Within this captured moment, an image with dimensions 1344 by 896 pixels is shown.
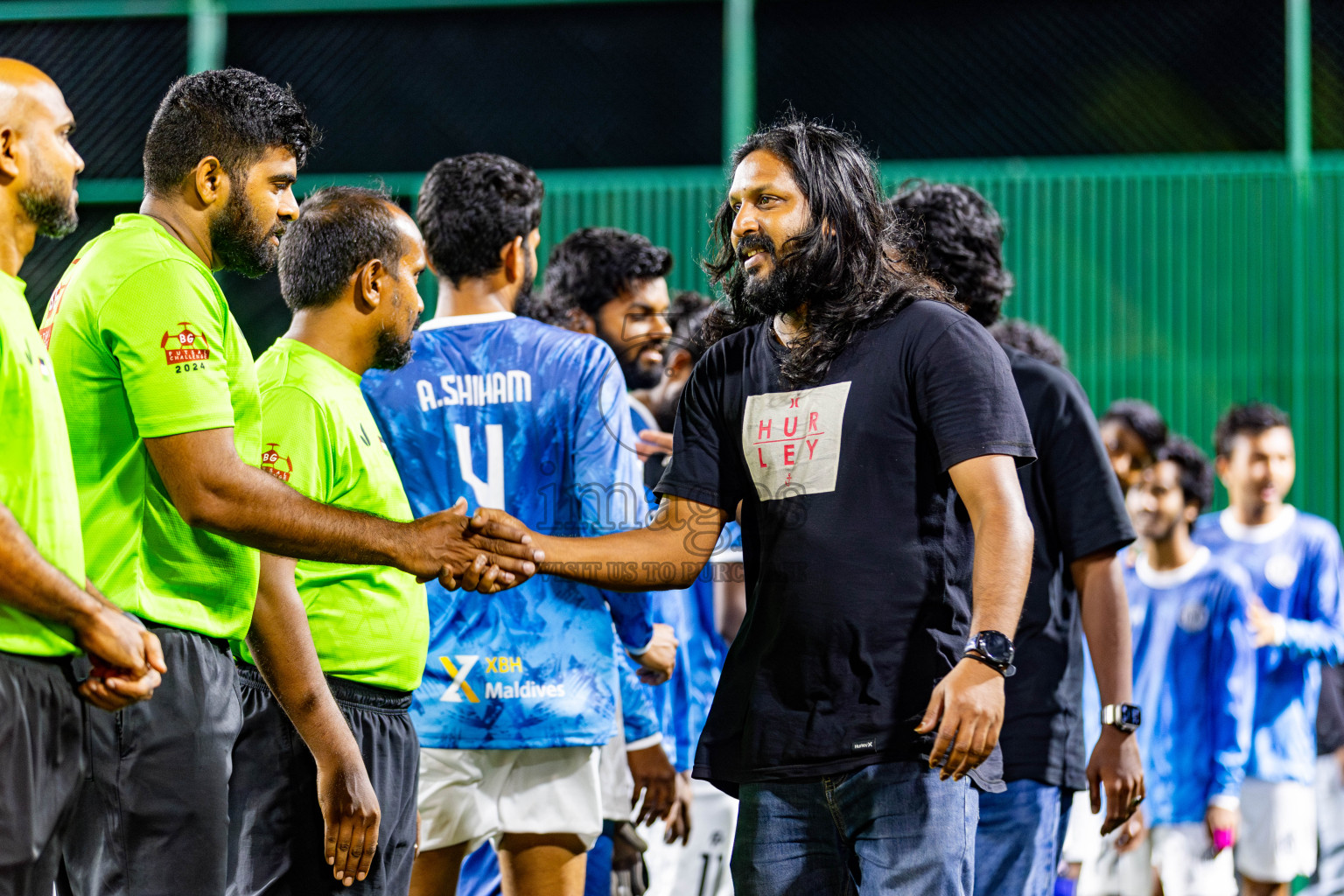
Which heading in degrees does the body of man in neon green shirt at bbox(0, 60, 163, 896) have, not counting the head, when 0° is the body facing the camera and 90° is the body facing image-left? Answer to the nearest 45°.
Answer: approximately 270°

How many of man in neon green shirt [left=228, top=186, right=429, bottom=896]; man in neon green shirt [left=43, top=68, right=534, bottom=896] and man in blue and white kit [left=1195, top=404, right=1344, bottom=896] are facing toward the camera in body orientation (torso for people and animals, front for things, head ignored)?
1

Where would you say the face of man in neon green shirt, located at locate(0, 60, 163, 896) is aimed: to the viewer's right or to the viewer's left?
to the viewer's right

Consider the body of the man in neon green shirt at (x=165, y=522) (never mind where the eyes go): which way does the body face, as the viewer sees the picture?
to the viewer's right

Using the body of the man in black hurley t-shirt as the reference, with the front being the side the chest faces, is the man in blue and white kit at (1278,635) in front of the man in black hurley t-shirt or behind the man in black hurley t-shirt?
behind

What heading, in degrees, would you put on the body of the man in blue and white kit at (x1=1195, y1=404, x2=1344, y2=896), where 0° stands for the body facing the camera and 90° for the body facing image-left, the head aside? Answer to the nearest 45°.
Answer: approximately 0°

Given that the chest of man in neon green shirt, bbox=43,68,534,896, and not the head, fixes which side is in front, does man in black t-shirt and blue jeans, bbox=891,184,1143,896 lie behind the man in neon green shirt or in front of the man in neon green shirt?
in front

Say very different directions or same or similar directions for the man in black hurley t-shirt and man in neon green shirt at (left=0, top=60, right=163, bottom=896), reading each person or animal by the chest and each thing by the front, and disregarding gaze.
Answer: very different directions

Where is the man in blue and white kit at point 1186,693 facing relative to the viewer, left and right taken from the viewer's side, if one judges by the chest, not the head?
facing the viewer and to the left of the viewer

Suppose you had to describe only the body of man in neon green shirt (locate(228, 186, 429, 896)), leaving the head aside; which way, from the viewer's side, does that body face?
to the viewer's right

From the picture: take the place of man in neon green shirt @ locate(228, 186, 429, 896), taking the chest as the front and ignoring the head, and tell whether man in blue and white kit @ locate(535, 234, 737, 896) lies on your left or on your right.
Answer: on your left

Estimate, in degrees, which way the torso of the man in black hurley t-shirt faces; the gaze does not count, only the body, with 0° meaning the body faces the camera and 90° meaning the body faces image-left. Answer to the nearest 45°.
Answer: approximately 45°
